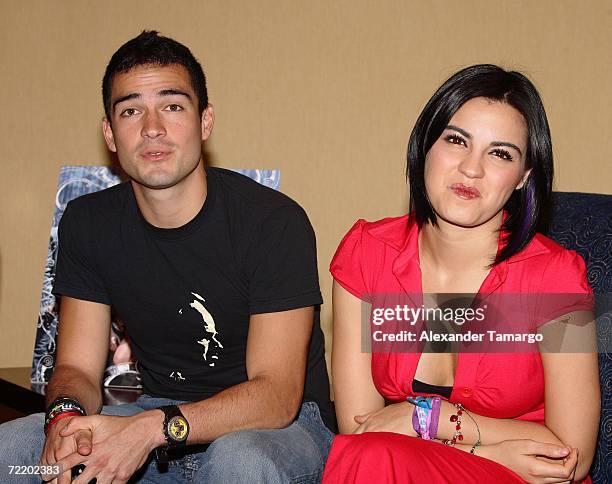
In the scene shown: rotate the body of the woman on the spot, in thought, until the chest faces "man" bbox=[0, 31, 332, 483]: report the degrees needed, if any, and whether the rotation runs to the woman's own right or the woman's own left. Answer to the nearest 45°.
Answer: approximately 90° to the woman's own right

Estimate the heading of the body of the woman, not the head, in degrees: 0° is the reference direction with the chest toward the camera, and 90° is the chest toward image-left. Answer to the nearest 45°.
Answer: approximately 0°

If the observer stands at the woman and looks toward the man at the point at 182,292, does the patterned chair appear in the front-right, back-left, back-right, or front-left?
back-right
